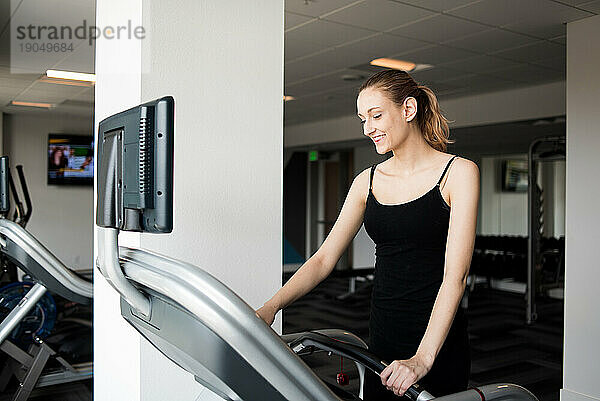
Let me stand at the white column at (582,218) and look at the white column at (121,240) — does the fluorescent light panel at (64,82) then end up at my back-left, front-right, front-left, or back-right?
front-right

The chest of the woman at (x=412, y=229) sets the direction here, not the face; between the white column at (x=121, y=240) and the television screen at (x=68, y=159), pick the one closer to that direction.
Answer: the white column

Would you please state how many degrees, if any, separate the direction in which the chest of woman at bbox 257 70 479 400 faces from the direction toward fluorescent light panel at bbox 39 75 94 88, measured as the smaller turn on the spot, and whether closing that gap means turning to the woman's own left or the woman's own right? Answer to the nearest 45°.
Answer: approximately 90° to the woman's own right

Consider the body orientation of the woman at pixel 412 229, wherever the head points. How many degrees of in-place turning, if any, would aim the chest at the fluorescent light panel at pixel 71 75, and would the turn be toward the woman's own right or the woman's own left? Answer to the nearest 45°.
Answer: approximately 90° to the woman's own right

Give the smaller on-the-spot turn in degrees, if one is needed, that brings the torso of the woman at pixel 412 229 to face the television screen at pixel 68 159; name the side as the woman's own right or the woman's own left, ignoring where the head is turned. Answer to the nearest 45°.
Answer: approximately 90° to the woman's own right

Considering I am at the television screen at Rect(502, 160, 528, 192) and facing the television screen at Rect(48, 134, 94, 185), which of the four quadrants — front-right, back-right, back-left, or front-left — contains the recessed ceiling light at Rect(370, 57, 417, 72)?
front-left

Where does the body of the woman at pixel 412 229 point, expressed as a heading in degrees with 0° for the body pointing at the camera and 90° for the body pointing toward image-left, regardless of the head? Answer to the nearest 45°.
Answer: approximately 45°

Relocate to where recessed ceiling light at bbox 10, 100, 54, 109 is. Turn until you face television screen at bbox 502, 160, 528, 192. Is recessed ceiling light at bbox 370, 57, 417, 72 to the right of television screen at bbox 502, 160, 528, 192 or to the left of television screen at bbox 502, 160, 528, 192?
right

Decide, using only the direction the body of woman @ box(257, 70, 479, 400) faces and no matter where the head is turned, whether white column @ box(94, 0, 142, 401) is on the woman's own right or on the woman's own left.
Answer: on the woman's own right

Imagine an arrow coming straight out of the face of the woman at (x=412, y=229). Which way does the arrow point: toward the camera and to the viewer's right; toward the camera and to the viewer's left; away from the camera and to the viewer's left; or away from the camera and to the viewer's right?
toward the camera and to the viewer's left

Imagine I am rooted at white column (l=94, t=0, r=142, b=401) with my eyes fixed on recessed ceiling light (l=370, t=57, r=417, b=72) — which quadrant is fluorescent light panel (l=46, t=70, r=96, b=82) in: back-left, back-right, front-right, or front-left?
front-left

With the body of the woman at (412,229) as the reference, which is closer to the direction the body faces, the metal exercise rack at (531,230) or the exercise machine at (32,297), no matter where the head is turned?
the exercise machine

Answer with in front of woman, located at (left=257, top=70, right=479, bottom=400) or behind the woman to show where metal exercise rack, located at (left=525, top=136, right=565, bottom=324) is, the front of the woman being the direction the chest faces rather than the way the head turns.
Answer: behind

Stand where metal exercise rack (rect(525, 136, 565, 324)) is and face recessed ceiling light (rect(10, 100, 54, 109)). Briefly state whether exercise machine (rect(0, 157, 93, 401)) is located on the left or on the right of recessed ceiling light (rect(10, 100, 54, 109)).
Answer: left
